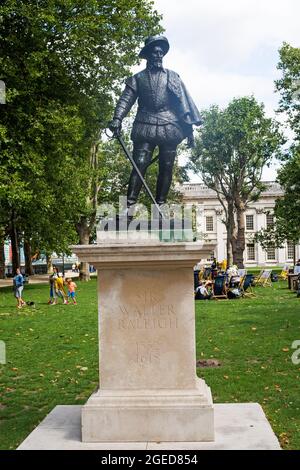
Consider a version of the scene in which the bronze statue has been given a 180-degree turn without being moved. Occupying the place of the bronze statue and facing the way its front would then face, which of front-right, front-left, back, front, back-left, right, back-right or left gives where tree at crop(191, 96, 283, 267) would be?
front

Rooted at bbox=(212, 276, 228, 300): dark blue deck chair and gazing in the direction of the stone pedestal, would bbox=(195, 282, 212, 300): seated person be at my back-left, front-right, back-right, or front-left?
front-right

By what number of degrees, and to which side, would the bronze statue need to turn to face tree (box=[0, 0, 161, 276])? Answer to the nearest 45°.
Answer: approximately 180°

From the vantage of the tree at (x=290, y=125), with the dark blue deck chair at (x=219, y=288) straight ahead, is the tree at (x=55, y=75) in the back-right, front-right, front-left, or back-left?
front-right

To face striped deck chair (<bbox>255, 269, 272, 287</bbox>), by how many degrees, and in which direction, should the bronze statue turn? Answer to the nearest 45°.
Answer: approximately 180°

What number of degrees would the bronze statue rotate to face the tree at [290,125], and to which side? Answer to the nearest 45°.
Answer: approximately 180°

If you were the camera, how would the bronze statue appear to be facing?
facing the viewer

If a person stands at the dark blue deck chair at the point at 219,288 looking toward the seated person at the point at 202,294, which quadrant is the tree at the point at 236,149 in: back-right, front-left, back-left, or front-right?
back-right

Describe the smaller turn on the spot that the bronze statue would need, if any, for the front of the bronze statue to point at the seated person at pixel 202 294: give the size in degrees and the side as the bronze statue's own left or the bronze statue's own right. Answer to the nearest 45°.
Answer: approximately 180°

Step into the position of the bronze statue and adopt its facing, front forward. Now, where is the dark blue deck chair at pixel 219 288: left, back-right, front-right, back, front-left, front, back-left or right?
back
